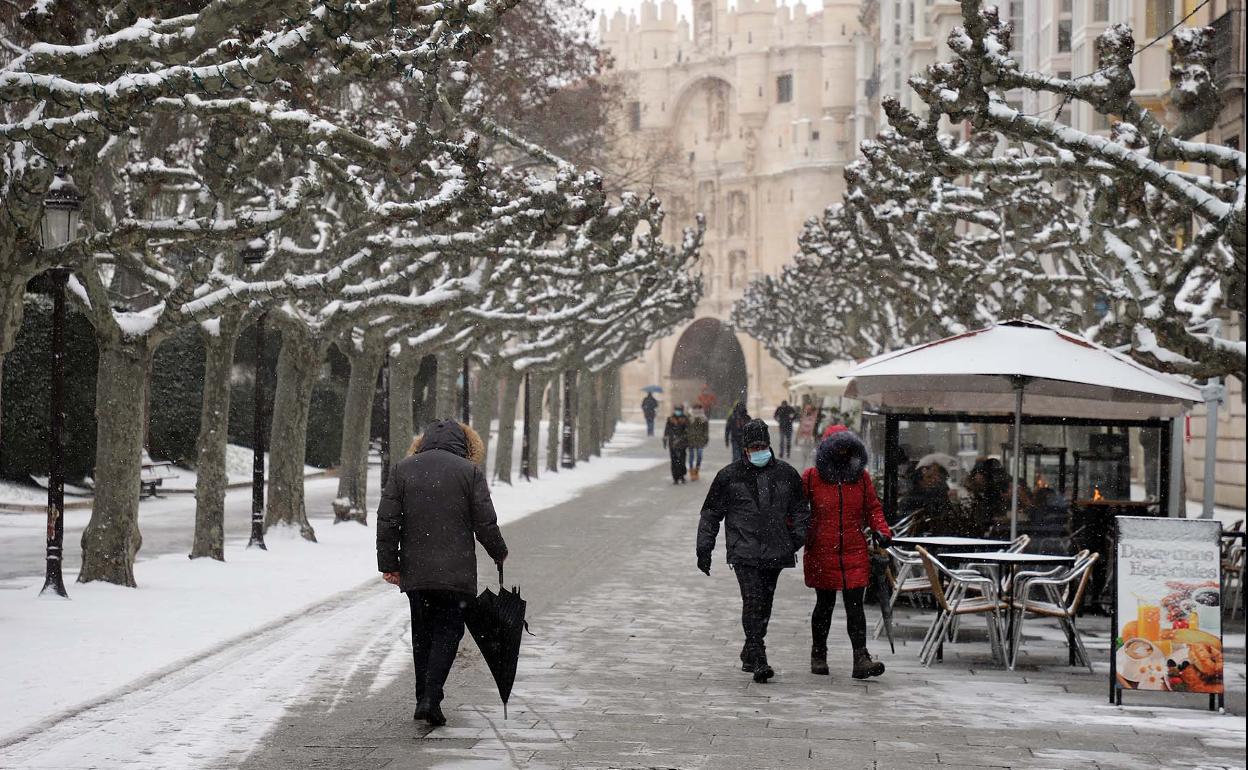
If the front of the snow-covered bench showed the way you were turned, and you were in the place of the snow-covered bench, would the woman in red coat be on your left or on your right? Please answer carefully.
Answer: on your right

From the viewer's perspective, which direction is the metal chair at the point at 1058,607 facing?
to the viewer's left

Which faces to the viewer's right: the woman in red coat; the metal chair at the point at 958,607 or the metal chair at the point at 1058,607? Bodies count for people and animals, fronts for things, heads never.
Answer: the metal chair at the point at 958,607

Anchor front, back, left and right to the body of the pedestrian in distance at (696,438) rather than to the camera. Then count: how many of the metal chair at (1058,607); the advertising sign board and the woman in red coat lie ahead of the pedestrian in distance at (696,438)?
3

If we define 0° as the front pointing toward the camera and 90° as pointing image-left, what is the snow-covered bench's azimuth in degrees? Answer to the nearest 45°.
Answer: approximately 270°

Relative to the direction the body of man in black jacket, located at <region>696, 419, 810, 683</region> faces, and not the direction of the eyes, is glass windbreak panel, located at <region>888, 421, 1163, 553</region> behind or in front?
behind

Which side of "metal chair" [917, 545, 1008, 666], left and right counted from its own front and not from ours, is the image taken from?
right

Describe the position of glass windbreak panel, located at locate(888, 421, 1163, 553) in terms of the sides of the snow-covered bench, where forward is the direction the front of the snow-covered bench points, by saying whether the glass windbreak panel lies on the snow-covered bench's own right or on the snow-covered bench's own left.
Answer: on the snow-covered bench's own right

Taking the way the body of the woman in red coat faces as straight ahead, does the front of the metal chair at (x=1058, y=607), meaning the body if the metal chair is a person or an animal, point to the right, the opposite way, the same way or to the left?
to the right

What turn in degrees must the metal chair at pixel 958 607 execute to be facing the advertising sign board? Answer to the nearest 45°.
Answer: approximately 45° to its right
